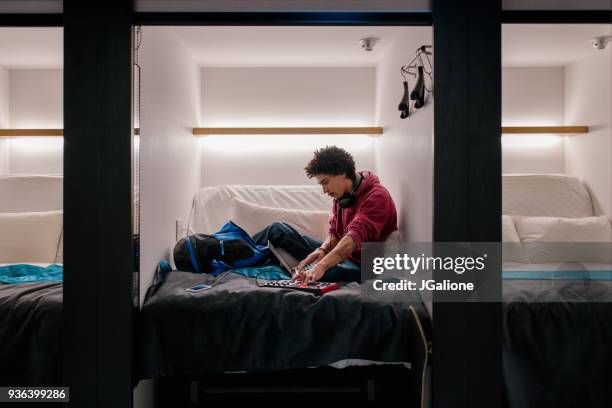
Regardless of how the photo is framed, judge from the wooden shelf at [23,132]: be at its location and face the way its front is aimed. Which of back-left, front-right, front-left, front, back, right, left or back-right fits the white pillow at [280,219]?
left

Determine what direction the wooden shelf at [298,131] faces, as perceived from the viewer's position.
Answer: facing the viewer

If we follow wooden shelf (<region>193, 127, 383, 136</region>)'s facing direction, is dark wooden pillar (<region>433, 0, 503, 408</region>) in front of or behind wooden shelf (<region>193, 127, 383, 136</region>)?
in front

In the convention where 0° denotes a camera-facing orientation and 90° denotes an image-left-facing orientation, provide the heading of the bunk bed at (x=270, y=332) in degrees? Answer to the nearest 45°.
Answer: approximately 0°

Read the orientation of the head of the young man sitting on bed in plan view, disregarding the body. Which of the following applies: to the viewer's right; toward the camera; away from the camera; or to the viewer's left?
to the viewer's left

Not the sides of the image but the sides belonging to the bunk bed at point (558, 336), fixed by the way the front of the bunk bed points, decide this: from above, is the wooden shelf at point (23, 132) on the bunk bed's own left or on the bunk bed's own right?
on the bunk bed's own right

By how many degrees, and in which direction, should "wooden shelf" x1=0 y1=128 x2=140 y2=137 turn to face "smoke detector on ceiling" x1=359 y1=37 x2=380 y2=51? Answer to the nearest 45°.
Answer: approximately 90° to its left

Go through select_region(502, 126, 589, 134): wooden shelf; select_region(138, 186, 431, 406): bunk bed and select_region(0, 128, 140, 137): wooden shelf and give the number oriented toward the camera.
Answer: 3

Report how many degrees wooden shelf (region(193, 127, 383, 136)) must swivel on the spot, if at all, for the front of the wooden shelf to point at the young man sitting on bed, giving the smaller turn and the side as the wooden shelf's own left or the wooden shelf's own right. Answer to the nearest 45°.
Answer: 0° — it already faces them

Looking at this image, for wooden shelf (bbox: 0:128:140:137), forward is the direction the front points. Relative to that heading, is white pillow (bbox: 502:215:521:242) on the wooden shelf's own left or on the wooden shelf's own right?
on the wooden shelf's own left

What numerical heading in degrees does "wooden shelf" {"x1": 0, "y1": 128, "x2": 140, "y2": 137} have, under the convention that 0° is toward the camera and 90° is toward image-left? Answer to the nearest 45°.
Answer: approximately 0°

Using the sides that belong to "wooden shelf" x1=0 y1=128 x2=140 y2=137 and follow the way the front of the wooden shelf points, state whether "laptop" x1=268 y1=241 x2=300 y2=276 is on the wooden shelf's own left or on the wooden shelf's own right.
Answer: on the wooden shelf's own left

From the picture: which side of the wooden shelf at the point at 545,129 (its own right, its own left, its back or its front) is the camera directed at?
front

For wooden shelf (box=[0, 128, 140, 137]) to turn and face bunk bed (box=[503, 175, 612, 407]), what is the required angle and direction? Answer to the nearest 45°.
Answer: approximately 45° to its left
